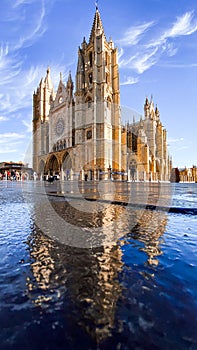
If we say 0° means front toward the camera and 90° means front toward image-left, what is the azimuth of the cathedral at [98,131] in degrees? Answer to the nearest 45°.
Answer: approximately 45°
